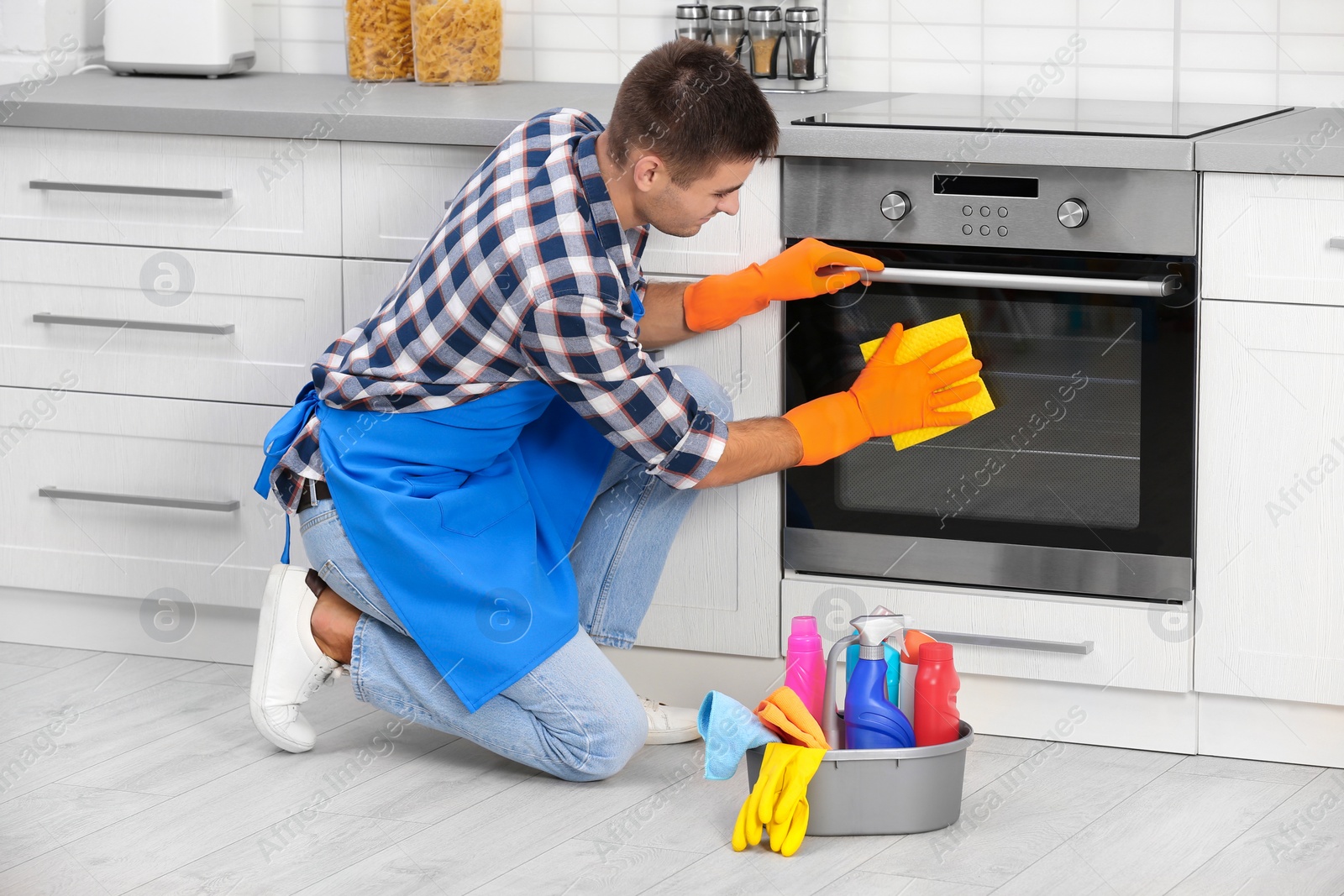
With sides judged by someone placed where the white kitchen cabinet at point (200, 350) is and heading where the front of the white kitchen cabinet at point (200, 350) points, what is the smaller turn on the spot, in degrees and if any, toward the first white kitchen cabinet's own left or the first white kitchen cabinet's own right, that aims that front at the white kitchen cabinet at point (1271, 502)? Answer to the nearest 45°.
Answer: approximately 45° to the first white kitchen cabinet's own left

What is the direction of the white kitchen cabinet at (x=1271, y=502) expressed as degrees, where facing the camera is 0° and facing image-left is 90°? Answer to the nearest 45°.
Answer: approximately 0°
